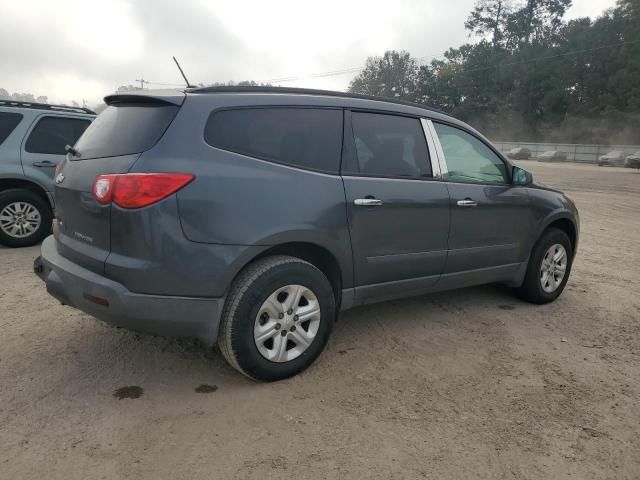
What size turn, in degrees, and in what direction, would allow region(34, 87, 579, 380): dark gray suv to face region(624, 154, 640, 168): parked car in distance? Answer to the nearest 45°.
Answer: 0° — it already faces it

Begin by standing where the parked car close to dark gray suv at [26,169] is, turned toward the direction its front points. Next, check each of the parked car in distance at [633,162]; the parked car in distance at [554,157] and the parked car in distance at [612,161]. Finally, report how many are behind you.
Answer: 0

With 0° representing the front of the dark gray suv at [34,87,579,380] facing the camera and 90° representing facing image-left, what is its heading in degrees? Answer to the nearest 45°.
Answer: approximately 225°

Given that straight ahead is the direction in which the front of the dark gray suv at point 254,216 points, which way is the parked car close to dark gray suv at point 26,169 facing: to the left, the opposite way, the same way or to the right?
the same way

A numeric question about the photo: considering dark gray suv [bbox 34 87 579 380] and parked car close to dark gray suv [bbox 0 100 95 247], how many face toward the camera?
0

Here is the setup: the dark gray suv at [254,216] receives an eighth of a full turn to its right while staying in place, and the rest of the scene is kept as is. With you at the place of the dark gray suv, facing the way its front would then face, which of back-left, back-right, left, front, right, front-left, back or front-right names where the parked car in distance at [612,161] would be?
front-left

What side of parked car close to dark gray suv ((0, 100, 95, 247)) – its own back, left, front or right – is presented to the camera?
right

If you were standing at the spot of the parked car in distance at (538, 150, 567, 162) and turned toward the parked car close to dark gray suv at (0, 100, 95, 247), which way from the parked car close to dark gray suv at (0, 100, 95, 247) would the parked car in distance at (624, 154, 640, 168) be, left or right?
left

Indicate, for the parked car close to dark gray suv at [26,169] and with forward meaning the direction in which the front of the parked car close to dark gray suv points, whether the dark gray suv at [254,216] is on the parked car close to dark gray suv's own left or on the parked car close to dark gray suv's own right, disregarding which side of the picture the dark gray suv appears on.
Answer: on the parked car close to dark gray suv's own right
